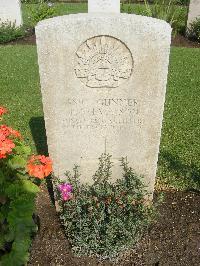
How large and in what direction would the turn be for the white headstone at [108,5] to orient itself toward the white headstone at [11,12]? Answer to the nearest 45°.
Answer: approximately 135° to its right

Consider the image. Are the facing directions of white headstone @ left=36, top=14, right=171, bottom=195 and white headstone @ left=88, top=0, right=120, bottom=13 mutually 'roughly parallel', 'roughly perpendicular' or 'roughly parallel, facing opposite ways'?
roughly parallel

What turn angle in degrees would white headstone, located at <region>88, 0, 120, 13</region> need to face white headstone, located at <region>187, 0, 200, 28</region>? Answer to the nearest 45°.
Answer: approximately 135° to its left

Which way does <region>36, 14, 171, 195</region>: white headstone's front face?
toward the camera

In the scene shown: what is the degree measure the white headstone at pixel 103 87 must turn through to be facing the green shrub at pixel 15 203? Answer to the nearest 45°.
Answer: approximately 45° to its right

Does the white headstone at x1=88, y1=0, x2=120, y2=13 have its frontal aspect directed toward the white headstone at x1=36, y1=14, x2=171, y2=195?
yes

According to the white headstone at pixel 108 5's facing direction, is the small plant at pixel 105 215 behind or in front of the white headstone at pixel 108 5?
in front

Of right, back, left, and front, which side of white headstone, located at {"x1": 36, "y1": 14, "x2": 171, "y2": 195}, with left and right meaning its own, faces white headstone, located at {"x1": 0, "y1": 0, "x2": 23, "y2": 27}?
back

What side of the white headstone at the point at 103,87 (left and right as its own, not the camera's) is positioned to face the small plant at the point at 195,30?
back

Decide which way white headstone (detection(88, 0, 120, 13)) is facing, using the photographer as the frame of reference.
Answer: facing the viewer

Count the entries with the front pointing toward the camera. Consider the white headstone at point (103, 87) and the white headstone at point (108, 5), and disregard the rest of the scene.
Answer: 2
